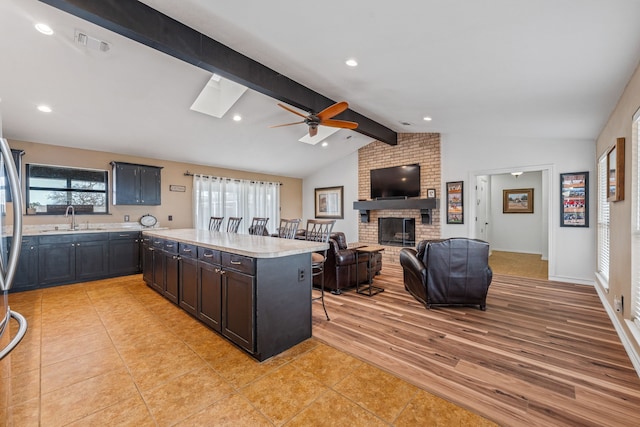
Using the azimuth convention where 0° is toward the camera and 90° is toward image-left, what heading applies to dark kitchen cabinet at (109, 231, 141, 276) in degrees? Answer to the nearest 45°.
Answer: approximately 0°

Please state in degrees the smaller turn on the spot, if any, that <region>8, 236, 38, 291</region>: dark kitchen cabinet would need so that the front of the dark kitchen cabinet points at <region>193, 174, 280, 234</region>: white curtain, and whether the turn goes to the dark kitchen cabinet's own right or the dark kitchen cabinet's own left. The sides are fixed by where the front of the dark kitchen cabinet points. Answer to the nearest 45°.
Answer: approximately 90° to the dark kitchen cabinet's own left

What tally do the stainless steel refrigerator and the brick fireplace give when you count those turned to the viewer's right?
1

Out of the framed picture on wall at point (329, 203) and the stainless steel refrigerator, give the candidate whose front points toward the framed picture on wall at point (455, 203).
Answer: the stainless steel refrigerator

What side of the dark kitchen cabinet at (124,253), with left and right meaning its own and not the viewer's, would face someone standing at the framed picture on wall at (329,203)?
left

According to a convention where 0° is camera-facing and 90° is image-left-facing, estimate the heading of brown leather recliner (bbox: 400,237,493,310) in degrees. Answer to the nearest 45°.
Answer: approximately 135°

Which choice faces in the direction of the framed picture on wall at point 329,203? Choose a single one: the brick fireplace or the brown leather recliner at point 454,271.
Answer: the brown leather recliner

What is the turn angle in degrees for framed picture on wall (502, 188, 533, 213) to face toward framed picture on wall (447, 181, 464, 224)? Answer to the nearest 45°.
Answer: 0° — it already faces it

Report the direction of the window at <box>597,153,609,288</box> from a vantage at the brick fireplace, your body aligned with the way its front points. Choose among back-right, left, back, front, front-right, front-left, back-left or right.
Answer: front-left
